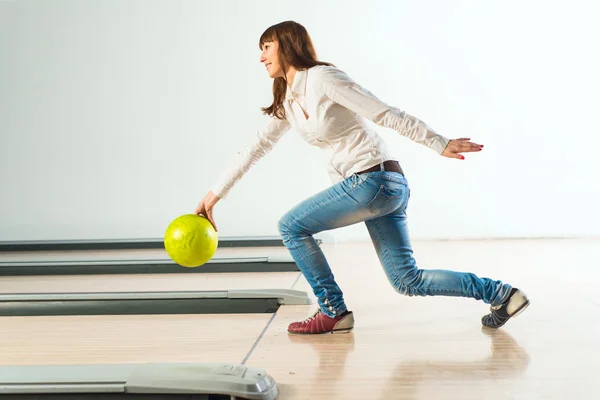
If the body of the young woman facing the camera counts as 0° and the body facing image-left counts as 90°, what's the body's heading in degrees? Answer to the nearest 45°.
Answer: approximately 90°

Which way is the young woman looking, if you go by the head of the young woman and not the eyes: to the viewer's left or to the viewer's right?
to the viewer's left
